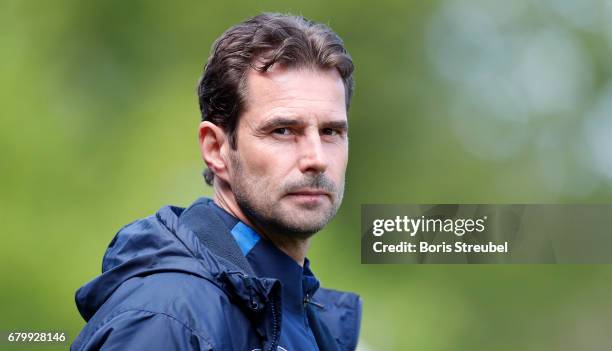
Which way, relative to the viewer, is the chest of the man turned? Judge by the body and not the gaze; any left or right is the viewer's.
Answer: facing the viewer and to the right of the viewer
